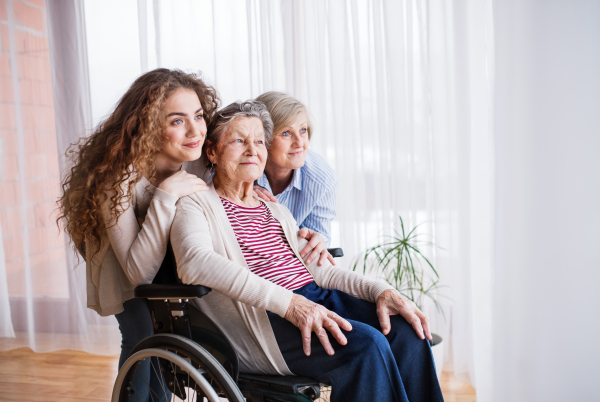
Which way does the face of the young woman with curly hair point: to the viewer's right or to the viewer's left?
to the viewer's right

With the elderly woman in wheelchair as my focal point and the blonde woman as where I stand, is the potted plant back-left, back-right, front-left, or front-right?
back-left

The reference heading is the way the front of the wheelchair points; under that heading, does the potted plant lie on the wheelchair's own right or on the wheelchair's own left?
on the wheelchair's own left

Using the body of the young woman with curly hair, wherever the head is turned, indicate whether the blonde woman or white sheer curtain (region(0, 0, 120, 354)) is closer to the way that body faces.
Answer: the blonde woman

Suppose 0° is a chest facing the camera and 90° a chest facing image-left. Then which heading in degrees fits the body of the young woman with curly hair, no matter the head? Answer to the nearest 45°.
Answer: approximately 270°

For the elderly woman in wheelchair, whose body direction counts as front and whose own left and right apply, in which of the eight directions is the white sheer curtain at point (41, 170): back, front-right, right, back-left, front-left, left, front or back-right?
back
